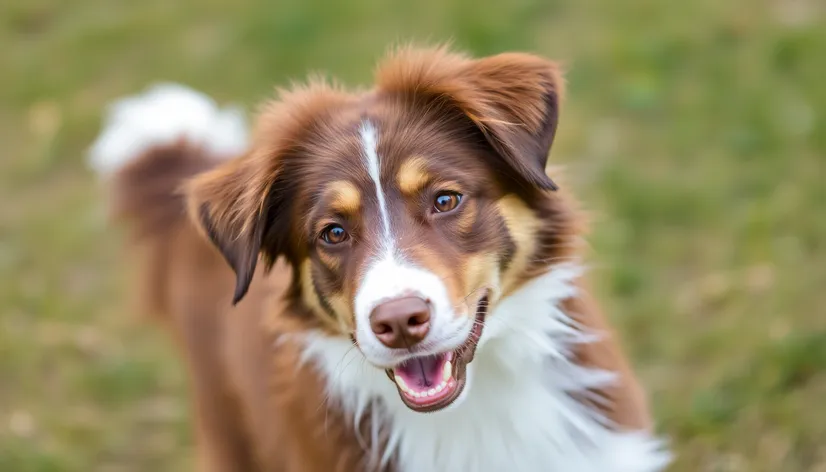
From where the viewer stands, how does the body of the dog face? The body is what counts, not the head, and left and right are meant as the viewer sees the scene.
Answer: facing the viewer and to the right of the viewer
